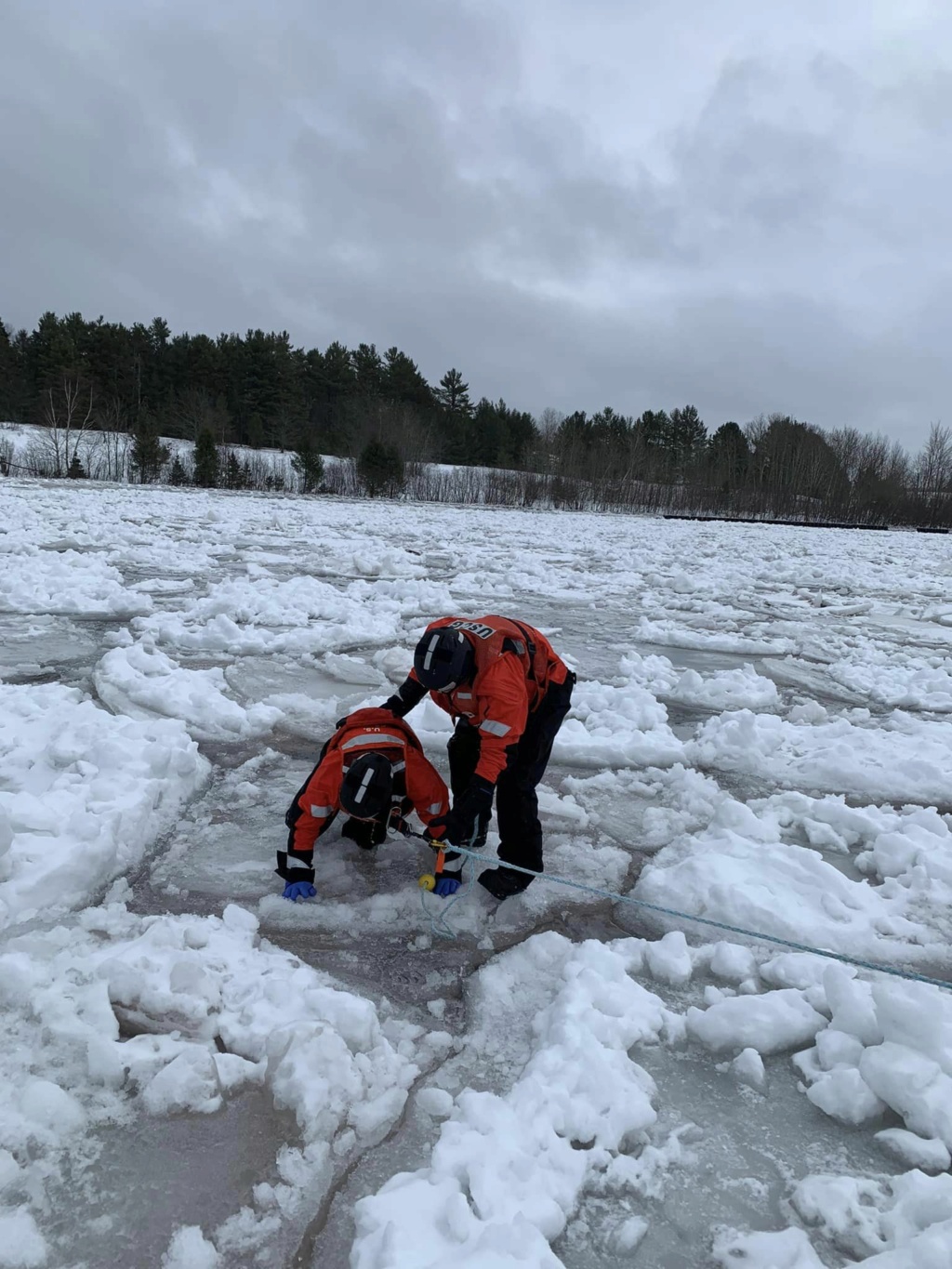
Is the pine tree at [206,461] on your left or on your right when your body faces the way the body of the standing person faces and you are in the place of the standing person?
on your right

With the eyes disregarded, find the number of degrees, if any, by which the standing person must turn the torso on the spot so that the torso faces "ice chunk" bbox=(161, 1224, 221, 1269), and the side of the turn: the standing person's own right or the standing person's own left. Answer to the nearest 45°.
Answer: approximately 45° to the standing person's own left
